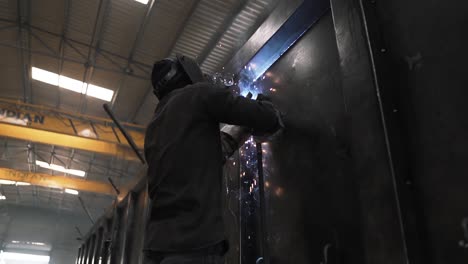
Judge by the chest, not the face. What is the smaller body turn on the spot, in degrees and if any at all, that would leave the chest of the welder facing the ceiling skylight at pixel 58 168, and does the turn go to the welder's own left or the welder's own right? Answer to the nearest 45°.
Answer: approximately 90° to the welder's own left

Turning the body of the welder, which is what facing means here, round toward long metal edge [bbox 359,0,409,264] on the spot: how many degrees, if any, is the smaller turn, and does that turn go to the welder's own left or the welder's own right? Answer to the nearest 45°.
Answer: approximately 90° to the welder's own right

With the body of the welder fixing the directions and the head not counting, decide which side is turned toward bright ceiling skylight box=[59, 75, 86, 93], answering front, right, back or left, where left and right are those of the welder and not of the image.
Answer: left

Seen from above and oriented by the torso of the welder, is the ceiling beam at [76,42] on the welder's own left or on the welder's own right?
on the welder's own left

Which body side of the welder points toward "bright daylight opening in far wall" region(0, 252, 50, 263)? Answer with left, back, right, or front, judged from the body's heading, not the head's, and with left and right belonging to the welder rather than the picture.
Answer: left

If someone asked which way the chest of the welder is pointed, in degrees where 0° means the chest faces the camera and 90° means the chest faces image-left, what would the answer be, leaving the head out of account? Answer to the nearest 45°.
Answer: approximately 225°

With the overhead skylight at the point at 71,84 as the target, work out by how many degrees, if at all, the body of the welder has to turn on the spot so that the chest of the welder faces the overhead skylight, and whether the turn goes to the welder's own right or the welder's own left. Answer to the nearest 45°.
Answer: approximately 90° to the welder's own left
